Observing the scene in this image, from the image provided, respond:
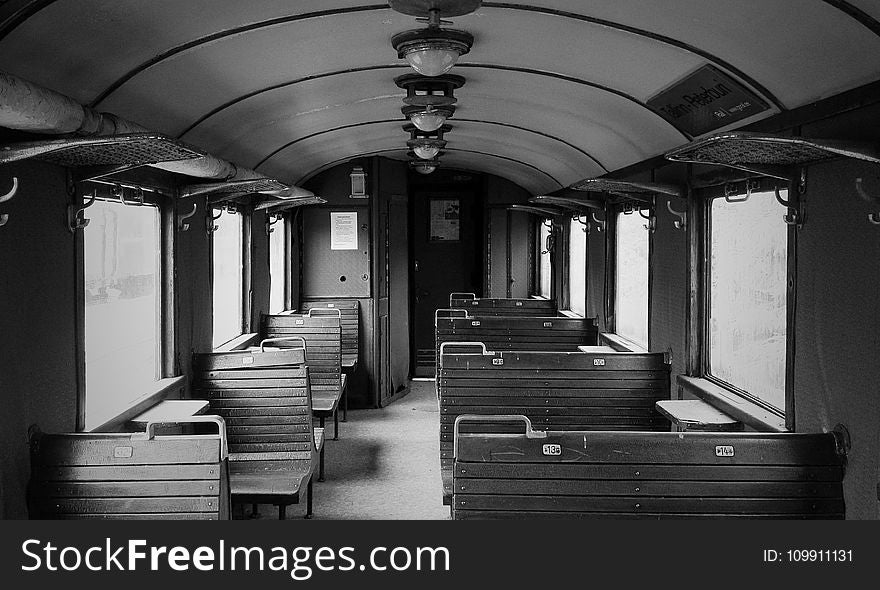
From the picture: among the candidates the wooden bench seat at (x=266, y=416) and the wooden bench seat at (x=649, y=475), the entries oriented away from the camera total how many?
1

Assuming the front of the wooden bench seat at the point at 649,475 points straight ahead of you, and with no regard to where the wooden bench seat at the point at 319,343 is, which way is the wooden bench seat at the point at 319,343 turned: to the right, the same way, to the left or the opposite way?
the opposite way

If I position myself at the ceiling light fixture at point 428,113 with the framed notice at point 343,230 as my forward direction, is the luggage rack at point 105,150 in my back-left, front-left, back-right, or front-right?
back-left

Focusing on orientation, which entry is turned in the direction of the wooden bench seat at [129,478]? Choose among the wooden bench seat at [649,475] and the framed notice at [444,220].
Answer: the framed notice

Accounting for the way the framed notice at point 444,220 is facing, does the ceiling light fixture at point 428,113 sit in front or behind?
in front

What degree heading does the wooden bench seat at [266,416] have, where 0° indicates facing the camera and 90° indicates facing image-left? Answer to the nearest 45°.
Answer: approximately 0°

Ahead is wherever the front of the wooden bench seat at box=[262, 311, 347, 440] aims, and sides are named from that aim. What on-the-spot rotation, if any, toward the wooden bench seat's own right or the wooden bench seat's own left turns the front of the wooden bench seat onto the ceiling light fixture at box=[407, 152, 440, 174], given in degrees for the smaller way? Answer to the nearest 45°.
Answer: approximately 135° to the wooden bench seat's own left

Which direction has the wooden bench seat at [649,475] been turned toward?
away from the camera

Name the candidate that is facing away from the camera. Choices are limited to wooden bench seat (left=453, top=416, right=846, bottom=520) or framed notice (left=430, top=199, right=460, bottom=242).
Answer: the wooden bench seat

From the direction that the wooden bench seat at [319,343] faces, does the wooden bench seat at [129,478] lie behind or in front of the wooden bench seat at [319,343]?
in front

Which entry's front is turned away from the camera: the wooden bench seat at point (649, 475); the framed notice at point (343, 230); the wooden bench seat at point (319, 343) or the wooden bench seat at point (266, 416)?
the wooden bench seat at point (649, 475)

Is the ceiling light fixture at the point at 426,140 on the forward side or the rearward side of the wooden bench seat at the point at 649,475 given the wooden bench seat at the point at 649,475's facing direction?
on the forward side

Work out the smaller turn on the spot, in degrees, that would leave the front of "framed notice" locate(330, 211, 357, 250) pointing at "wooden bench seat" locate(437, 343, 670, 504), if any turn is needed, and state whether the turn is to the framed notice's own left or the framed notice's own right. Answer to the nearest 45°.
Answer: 0° — it already faces it
